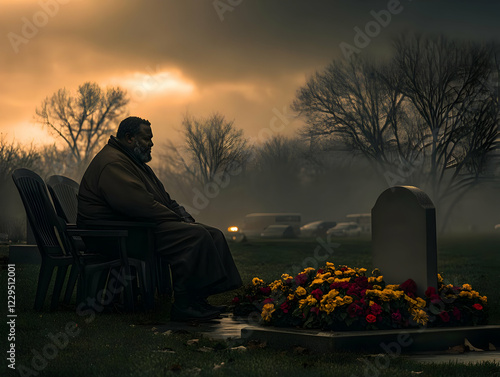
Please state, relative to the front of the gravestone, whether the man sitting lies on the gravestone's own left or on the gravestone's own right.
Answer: on the gravestone's own right

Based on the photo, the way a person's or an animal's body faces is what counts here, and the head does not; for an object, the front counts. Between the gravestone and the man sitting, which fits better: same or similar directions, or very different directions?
very different directions

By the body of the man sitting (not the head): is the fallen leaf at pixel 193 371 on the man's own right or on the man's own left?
on the man's own right

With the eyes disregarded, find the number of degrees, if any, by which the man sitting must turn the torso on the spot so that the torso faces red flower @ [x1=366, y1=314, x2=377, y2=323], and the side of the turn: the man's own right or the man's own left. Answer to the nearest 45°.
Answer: approximately 45° to the man's own right

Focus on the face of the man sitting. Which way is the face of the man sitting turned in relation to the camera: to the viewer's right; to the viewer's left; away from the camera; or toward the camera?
to the viewer's right

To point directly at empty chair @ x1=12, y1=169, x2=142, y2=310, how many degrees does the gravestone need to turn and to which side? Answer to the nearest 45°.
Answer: approximately 45° to its right

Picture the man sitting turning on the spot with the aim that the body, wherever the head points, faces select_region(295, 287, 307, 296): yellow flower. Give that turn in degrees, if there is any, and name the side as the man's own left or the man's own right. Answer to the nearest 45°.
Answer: approximately 45° to the man's own right

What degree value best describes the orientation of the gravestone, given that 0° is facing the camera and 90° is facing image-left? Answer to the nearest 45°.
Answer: approximately 45°

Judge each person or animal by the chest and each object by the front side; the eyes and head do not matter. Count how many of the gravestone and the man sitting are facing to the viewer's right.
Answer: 1

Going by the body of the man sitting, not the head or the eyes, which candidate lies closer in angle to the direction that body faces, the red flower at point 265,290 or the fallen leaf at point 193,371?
the red flower

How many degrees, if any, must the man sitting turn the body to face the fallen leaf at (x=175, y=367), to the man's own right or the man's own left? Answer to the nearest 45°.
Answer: approximately 90° to the man's own right

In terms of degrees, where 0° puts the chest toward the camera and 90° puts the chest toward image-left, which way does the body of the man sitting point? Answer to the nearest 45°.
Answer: approximately 270°

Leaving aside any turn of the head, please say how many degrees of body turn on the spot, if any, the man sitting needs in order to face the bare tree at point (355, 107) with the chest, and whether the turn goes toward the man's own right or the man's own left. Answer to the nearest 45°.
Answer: approximately 90° to the man's own left
